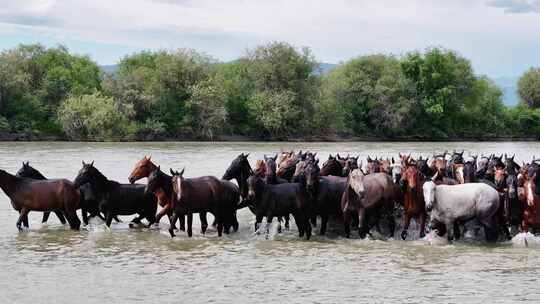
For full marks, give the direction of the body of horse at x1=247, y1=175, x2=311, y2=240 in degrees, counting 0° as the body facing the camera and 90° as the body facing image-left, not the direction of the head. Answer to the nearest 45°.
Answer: approximately 90°

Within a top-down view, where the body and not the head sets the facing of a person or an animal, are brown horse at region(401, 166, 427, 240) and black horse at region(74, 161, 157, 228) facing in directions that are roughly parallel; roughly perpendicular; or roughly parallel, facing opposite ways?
roughly perpendicular

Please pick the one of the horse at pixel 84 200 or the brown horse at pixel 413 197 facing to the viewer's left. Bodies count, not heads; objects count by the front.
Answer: the horse

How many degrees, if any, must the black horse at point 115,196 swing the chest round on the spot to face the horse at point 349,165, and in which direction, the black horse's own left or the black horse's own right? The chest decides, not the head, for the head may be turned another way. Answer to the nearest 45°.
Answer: approximately 180°

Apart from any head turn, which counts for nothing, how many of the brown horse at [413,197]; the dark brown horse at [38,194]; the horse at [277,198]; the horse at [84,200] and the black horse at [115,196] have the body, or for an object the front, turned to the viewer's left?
4

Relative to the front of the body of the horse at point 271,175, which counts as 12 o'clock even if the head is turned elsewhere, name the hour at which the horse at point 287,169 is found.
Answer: the horse at point 287,169 is roughly at 5 o'clock from the horse at point 271,175.

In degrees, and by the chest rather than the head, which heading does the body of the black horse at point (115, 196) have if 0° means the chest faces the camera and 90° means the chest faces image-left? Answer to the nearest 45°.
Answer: approximately 90°

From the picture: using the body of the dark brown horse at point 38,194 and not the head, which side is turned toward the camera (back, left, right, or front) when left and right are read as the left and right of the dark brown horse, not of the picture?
left

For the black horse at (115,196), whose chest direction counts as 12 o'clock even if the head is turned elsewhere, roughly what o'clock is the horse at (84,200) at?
The horse is roughly at 1 o'clock from the black horse.

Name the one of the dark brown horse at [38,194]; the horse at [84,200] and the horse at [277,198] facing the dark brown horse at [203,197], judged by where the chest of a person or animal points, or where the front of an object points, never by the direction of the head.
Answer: the horse at [277,198]

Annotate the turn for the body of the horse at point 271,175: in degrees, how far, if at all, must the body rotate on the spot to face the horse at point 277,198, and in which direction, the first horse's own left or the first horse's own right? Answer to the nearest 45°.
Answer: approximately 45° to the first horse's own left

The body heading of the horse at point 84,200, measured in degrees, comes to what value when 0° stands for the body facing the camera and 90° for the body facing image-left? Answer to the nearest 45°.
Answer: approximately 90°

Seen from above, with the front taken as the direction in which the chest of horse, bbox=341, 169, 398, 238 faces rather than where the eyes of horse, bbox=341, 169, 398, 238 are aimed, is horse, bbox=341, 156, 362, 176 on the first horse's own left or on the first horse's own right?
on the first horse's own right

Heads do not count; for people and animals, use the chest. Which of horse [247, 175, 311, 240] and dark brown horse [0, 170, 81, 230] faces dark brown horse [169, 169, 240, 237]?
the horse

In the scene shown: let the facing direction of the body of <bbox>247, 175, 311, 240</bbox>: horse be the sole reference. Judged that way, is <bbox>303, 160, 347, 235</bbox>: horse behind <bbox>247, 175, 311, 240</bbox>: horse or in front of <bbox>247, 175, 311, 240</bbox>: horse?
behind
